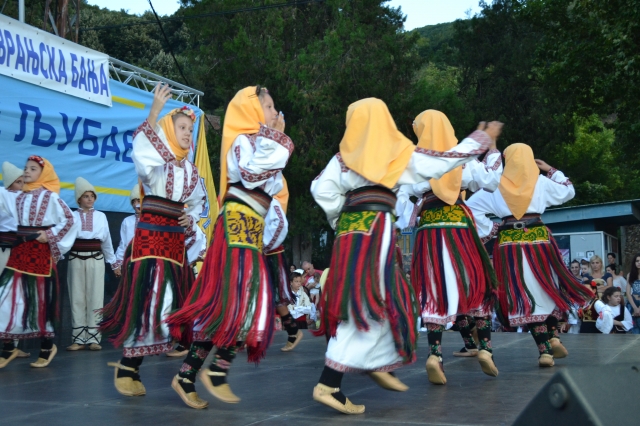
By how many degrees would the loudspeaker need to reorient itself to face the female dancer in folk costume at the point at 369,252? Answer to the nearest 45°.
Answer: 0° — it already faces them

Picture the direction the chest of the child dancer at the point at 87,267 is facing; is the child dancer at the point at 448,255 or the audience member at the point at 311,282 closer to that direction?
the child dancer

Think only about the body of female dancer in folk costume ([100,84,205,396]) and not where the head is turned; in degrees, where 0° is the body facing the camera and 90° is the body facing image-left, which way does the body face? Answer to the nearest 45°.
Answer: approximately 315°

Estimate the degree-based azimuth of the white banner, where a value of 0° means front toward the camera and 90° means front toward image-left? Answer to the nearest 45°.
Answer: approximately 315°

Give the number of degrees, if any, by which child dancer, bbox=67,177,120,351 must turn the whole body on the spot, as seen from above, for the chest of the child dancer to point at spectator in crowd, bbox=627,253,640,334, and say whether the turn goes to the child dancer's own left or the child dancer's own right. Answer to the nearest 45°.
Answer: approximately 90° to the child dancer's own left

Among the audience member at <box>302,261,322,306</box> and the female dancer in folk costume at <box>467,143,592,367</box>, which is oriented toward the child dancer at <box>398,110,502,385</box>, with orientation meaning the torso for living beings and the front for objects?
the audience member

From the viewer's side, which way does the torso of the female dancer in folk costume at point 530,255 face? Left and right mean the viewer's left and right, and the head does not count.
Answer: facing away from the viewer

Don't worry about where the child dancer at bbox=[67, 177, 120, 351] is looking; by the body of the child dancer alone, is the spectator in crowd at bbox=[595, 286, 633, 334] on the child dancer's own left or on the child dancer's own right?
on the child dancer's own left

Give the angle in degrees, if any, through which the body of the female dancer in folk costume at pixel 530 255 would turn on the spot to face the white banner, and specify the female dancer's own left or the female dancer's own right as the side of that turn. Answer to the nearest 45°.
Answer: approximately 90° to the female dancer's own left

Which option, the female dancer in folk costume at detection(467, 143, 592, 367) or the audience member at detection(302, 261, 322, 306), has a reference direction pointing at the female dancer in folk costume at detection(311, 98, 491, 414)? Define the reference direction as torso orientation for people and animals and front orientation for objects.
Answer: the audience member

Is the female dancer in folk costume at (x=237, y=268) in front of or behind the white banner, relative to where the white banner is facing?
in front

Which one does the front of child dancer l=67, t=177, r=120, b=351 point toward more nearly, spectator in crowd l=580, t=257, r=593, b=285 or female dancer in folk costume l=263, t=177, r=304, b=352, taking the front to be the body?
the female dancer in folk costume
